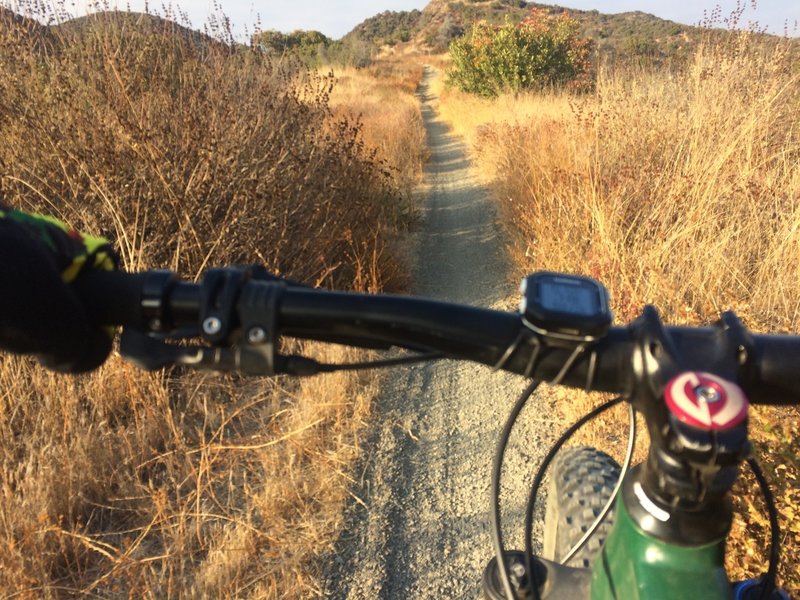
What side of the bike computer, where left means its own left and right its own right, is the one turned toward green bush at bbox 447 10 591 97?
back

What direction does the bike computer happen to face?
toward the camera
